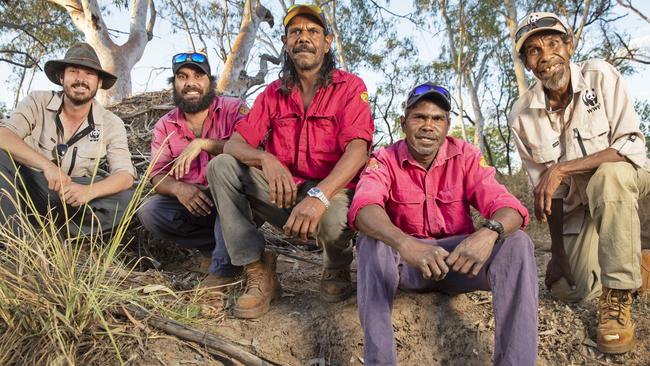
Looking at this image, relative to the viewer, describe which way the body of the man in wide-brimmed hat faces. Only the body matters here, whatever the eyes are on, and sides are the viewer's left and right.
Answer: facing the viewer

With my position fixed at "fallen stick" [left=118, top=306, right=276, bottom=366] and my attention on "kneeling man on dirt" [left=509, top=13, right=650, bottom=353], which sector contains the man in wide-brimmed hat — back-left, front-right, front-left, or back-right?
back-left

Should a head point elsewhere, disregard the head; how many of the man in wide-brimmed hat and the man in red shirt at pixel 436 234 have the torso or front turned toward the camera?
2

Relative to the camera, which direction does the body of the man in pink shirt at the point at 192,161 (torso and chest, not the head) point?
toward the camera

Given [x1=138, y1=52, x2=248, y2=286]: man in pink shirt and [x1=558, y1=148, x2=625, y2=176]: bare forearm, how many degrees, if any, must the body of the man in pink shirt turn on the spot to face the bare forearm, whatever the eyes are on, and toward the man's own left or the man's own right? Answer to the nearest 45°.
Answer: approximately 45° to the man's own left

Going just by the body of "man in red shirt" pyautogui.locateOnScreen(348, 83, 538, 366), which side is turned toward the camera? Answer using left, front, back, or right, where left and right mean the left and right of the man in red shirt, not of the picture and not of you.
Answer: front

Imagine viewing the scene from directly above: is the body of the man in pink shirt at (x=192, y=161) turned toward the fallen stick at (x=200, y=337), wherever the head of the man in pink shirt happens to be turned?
yes

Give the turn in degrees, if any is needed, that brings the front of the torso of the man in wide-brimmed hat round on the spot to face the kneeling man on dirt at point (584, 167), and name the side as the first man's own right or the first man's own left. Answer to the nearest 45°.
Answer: approximately 45° to the first man's own left

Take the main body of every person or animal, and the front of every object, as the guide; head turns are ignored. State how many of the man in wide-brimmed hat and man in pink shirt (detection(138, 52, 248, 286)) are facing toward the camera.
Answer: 2

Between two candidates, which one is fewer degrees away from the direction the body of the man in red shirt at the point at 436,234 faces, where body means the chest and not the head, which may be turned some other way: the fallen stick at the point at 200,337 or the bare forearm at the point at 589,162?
the fallen stick
